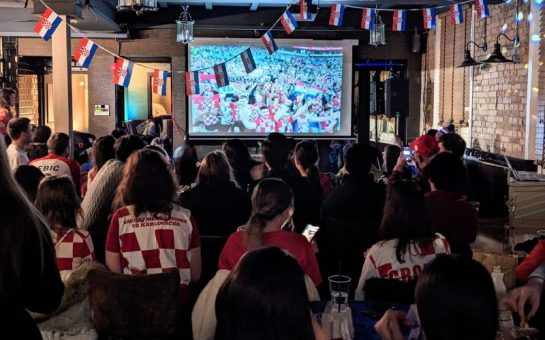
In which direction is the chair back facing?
away from the camera

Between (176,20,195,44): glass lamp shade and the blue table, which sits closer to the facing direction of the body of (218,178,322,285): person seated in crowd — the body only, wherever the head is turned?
the glass lamp shade

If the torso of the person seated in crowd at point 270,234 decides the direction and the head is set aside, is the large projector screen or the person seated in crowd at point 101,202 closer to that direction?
the large projector screen

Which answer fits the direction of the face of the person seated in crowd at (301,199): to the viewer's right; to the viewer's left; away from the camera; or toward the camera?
away from the camera

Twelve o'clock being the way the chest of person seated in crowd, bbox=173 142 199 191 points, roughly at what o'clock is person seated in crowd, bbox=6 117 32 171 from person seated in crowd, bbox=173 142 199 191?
person seated in crowd, bbox=6 117 32 171 is roughly at 10 o'clock from person seated in crowd, bbox=173 142 199 191.

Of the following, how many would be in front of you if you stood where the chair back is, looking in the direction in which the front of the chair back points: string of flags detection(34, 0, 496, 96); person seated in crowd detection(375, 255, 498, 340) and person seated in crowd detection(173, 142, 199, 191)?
2

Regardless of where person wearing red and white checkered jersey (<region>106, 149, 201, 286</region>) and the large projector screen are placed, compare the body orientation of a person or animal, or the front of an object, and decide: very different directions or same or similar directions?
very different directions

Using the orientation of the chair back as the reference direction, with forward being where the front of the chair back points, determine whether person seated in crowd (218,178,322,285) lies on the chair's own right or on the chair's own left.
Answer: on the chair's own right

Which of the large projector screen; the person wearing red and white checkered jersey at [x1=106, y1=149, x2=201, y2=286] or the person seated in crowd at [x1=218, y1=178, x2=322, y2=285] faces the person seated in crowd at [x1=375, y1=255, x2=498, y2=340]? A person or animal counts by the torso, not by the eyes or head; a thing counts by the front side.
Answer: the large projector screen

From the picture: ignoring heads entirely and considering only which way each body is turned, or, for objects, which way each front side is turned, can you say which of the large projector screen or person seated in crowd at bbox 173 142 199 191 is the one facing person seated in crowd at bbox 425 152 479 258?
the large projector screen

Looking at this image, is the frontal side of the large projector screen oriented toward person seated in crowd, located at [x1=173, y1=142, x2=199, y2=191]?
yes

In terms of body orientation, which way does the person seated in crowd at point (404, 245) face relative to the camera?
away from the camera

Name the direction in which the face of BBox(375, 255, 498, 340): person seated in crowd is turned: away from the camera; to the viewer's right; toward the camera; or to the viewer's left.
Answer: away from the camera

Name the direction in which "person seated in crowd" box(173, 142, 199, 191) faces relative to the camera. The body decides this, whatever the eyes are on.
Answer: away from the camera

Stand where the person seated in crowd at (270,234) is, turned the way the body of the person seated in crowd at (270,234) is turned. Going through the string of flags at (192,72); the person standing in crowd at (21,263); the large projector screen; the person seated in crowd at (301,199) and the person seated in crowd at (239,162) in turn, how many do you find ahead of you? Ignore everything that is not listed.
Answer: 4

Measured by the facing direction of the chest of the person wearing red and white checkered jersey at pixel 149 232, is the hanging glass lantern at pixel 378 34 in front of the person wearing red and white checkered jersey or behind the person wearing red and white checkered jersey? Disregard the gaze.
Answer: in front

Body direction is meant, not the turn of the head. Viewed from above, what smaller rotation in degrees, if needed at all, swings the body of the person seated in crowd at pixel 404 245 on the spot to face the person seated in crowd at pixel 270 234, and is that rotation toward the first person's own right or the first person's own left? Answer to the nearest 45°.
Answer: approximately 90° to the first person's own left

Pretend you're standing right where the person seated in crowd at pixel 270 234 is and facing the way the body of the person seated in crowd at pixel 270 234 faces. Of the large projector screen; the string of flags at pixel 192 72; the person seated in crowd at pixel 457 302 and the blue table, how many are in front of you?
2

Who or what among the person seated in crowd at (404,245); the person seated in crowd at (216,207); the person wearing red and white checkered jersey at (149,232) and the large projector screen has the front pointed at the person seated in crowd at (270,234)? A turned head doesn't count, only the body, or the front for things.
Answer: the large projector screen

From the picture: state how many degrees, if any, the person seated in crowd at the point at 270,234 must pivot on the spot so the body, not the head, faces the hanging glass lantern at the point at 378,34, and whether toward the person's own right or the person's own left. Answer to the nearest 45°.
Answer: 0° — they already face it
